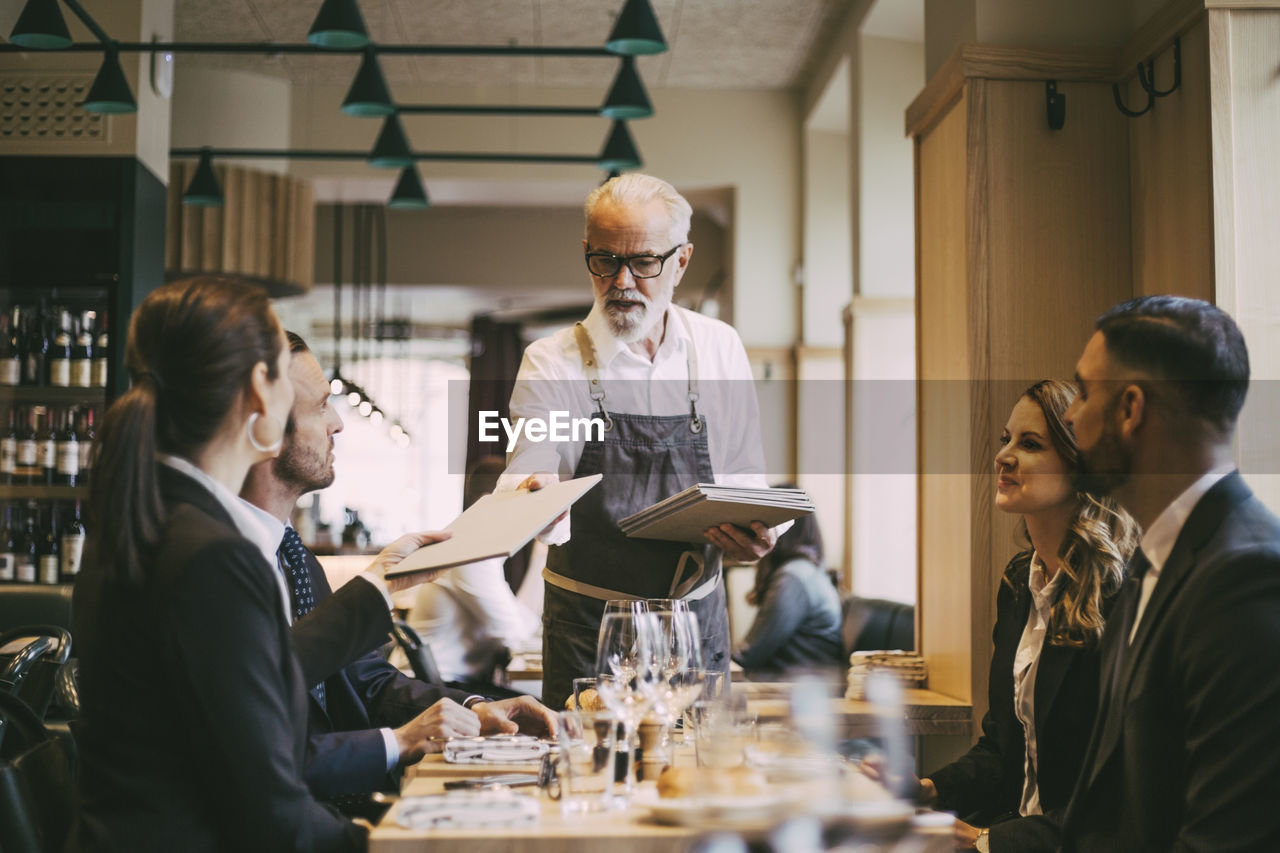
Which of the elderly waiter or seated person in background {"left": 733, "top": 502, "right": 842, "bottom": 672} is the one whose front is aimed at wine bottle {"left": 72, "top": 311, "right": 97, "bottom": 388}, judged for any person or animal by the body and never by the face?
the seated person in background

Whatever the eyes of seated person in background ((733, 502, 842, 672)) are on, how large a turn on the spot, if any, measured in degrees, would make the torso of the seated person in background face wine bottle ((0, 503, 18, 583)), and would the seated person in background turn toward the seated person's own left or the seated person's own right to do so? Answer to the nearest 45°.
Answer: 0° — they already face it

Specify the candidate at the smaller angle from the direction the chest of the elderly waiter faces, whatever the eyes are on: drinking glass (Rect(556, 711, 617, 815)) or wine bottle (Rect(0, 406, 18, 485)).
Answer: the drinking glass

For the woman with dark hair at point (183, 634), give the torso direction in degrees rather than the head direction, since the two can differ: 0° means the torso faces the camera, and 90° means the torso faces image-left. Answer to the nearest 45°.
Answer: approximately 225°

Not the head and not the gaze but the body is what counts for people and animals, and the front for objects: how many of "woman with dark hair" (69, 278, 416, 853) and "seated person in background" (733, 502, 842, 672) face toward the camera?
0

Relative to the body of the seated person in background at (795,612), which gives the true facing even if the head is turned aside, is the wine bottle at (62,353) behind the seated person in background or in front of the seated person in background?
in front

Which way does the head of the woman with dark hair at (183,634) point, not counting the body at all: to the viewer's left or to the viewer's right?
to the viewer's right

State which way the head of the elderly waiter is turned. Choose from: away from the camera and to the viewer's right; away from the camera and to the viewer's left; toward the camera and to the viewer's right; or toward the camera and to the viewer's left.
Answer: toward the camera and to the viewer's left

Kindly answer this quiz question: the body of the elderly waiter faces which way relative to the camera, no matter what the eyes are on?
toward the camera

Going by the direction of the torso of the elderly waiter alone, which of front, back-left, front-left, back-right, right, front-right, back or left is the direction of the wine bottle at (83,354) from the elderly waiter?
back-right

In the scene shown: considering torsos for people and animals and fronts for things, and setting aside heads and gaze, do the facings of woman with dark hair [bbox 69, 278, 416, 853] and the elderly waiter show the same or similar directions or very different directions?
very different directions
